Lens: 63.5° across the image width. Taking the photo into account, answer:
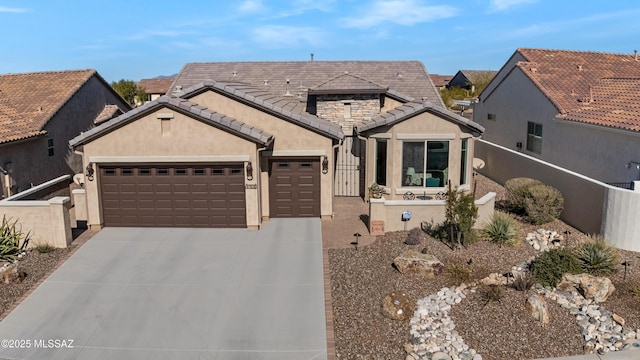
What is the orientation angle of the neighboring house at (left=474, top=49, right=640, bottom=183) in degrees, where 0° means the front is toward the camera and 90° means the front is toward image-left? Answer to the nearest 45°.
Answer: approximately 315°

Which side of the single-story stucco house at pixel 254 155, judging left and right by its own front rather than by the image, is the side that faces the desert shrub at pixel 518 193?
left

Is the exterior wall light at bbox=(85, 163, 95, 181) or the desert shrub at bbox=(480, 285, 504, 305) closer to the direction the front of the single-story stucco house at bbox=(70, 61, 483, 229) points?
the desert shrub

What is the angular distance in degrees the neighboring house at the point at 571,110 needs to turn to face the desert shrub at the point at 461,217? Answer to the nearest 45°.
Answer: approximately 45° to its right

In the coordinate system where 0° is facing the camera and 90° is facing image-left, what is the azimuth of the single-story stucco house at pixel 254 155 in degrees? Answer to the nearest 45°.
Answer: approximately 0°

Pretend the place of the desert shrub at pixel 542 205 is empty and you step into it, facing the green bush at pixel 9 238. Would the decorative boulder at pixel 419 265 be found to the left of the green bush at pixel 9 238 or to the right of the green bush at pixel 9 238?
left

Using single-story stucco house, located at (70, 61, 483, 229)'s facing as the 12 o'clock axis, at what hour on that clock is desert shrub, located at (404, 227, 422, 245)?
The desert shrub is roughly at 10 o'clock from the single-story stucco house.

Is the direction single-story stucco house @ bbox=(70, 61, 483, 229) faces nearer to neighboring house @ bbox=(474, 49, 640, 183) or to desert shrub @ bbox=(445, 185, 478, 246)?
the desert shrub

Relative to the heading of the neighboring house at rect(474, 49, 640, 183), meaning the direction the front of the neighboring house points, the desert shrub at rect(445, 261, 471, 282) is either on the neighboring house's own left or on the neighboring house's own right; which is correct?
on the neighboring house's own right

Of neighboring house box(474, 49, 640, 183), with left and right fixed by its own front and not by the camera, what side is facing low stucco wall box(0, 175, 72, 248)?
right

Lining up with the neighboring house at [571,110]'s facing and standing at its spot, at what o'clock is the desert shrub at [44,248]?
The desert shrub is roughly at 3 o'clock from the neighboring house.
